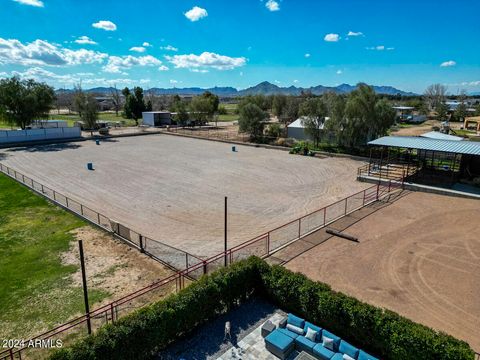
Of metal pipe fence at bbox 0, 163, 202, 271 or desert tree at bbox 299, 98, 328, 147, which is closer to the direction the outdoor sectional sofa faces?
the metal pipe fence

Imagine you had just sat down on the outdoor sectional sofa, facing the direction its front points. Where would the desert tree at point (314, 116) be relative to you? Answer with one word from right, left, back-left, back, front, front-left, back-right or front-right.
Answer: back-right

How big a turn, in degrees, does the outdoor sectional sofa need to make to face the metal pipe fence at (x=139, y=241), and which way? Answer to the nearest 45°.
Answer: approximately 90° to its right

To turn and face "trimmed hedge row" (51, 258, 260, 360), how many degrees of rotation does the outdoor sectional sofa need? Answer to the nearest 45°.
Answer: approximately 45° to its right

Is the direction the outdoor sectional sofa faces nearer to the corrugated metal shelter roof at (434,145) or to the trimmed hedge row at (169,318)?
the trimmed hedge row

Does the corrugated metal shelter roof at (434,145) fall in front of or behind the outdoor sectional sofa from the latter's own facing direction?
behind

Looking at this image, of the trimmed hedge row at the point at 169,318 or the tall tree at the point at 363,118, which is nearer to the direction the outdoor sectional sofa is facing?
the trimmed hedge row

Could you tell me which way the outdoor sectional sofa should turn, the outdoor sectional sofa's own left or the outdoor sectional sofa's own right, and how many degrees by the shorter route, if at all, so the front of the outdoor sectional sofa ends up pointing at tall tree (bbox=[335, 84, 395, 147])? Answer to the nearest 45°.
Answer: approximately 135° to the outdoor sectional sofa's own right

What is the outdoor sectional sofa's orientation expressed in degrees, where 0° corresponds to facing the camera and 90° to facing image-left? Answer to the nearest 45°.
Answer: approximately 45°
